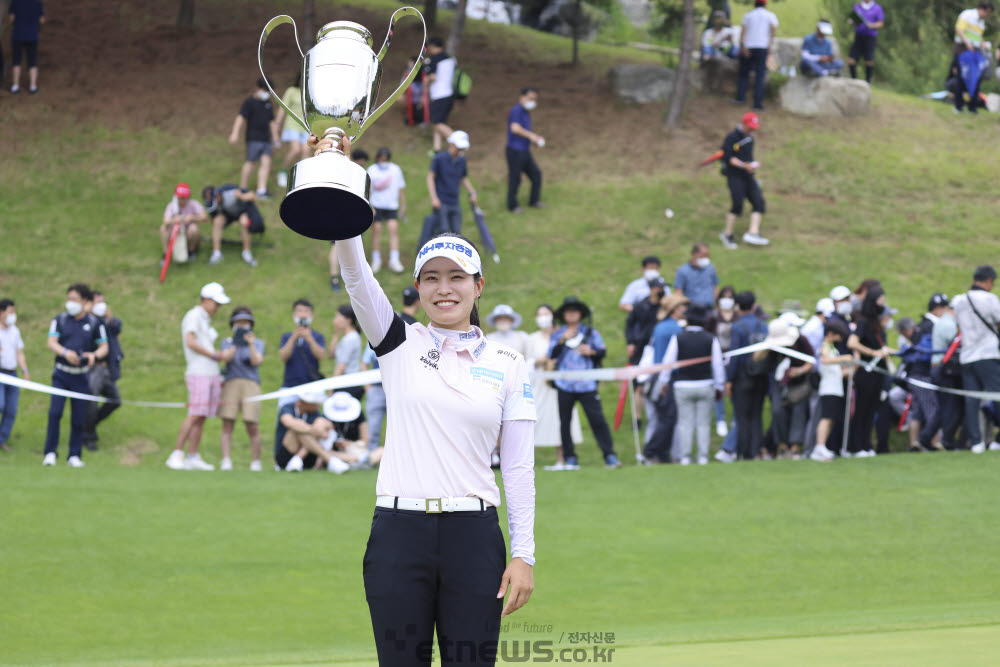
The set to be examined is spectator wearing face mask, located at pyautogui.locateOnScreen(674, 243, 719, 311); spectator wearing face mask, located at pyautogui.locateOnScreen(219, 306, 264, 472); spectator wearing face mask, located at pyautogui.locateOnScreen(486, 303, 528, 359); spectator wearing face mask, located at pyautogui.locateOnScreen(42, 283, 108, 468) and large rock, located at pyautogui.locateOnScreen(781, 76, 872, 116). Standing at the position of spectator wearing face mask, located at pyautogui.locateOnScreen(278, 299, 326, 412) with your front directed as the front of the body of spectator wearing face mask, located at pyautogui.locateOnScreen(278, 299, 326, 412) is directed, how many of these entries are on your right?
2

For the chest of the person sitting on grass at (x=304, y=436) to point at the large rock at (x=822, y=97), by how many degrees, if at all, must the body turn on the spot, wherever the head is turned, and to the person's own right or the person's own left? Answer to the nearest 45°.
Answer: approximately 90° to the person's own left

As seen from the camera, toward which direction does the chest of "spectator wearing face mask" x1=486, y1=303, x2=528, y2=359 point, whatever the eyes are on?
toward the camera

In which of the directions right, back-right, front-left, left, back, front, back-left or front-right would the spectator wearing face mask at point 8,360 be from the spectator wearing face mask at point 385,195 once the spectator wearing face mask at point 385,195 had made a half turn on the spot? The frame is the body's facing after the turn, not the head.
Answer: back-left

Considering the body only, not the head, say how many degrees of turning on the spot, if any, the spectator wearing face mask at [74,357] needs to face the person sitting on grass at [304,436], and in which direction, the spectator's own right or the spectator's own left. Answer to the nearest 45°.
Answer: approximately 45° to the spectator's own left

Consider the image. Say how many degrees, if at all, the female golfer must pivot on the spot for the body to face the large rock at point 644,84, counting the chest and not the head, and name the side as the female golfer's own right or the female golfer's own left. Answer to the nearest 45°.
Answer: approximately 180°

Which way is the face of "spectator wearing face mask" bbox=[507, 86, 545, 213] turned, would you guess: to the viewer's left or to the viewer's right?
to the viewer's right

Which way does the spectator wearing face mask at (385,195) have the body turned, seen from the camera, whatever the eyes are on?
toward the camera

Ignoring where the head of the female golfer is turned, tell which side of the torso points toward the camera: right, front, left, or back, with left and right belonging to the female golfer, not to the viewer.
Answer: front

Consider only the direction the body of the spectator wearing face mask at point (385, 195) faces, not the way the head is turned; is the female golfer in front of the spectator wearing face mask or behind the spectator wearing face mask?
in front

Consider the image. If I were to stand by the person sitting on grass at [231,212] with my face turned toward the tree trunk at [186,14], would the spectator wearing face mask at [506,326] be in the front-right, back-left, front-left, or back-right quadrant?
back-right
